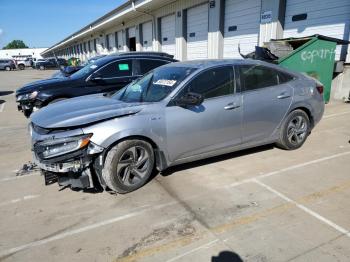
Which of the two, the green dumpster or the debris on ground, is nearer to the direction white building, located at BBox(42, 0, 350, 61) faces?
the debris on ground

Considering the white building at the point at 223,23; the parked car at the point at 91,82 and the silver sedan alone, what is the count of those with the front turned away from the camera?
0

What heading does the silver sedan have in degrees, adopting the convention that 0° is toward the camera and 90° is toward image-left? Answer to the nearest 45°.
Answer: approximately 45°

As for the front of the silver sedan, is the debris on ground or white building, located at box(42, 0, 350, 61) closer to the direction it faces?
the debris on ground

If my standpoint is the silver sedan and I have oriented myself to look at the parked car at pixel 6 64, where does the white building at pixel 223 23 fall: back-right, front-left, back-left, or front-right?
front-right

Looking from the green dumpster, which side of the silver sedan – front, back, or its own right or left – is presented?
back

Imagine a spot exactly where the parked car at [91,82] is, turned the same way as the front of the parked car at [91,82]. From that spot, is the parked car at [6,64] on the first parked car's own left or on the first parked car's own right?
on the first parked car's own right

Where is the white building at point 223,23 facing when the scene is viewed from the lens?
facing the viewer and to the left of the viewer

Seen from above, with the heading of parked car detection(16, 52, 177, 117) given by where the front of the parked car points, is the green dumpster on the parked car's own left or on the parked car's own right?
on the parked car's own left

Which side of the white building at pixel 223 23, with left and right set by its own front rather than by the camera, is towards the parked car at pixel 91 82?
front

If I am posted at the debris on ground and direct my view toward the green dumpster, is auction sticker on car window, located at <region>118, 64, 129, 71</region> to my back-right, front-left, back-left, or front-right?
front-left

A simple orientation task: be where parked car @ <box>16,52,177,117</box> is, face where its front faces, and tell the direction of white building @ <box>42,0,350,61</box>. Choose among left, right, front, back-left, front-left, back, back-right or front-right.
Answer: back
